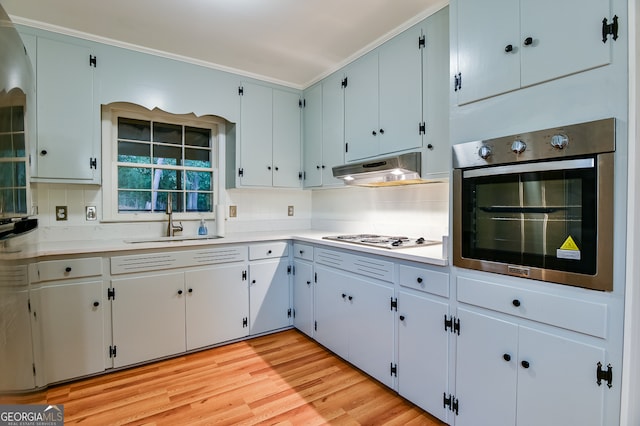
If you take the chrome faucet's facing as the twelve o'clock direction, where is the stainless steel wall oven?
The stainless steel wall oven is roughly at 11 o'clock from the chrome faucet.

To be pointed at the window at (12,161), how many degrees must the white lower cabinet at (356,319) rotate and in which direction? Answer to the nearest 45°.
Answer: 0° — it already faces it

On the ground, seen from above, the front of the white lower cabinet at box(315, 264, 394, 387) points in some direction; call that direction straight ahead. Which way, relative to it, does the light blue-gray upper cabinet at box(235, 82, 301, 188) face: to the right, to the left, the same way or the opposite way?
to the left

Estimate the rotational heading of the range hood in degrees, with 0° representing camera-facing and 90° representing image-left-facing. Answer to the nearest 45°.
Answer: approximately 45°

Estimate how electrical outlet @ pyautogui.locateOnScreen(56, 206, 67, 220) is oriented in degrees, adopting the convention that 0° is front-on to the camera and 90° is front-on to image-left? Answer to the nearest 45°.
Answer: approximately 0°

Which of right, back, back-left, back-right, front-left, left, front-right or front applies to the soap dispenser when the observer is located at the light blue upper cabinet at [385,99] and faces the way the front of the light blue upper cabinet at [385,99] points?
front-right

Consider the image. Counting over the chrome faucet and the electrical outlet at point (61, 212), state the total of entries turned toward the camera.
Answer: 2

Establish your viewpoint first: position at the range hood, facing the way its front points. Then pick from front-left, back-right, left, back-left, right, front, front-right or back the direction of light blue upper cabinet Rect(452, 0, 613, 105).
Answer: left

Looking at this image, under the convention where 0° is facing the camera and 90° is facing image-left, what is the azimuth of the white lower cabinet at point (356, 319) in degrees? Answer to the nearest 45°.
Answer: approximately 45°
